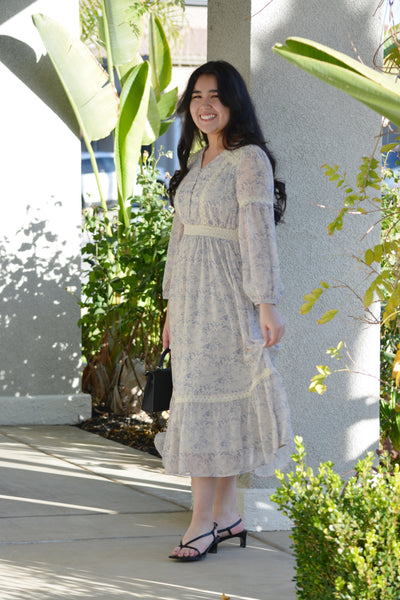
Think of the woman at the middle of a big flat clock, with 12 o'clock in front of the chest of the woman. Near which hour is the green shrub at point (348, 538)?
The green shrub is roughly at 10 o'clock from the woman.

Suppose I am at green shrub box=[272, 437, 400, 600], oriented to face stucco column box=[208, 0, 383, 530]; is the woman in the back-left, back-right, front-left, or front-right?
front-left

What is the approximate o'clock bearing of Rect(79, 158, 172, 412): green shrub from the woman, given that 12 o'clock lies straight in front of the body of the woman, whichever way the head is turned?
The green shrub is roughly at 4 o'clock from the woman.

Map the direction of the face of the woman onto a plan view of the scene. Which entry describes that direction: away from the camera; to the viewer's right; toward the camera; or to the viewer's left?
toward the camera

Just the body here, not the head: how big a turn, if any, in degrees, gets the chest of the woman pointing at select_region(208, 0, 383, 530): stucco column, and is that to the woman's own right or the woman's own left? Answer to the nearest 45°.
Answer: approximately 180°

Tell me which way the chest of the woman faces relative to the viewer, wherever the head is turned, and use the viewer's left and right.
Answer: facing the viewer and to the left of the viewer

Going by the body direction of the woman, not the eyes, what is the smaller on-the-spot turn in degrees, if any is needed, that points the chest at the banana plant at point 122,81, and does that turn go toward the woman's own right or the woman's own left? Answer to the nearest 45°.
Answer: approximately 135° to the woman's own right
